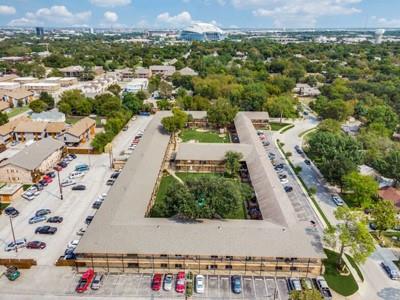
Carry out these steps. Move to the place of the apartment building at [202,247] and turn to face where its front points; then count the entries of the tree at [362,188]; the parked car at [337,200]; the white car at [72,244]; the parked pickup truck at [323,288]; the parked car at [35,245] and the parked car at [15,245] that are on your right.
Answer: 3

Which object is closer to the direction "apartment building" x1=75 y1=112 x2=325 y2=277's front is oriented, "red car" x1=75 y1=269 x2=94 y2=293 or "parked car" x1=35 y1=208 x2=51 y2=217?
the red car

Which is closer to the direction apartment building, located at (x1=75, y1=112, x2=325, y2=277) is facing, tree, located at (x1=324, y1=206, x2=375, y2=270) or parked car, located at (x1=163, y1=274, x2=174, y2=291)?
the parked car

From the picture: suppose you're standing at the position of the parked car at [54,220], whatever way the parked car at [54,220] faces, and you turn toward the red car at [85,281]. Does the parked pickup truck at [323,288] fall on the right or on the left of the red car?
left

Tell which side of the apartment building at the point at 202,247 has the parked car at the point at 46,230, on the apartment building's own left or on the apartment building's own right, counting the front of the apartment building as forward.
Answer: on the apartment building's own right

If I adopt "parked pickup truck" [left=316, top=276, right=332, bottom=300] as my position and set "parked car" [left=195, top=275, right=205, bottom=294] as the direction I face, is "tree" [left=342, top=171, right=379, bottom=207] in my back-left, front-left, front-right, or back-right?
back-right

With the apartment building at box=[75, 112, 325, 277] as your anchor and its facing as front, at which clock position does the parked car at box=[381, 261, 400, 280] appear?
The parked car is roughly at 9 o'clock from the apartment building.

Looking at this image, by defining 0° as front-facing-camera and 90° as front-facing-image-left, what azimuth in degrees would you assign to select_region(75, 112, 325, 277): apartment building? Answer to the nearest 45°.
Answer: approximately 0°

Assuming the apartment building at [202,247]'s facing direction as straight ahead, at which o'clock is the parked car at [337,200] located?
The parked car is roughly at 8 o'clock from the apartment building.

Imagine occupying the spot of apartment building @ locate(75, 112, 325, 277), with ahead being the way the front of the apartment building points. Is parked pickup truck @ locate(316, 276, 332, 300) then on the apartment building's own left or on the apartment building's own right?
on the apartment building's own left

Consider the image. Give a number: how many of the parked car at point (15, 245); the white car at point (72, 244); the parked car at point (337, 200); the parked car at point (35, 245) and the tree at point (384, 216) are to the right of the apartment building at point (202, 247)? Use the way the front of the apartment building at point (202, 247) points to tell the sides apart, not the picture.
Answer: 3

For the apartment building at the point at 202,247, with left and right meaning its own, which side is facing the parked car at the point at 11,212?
right

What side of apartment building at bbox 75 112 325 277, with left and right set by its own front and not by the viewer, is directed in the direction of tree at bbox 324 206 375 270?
left

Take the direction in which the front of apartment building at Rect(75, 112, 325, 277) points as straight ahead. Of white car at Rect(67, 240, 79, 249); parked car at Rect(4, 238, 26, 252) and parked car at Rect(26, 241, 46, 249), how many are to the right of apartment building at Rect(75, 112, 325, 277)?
3
